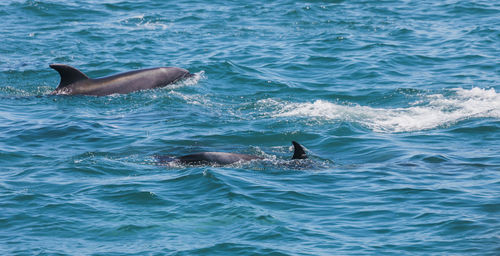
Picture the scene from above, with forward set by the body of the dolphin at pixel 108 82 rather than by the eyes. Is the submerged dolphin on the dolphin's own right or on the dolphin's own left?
on the dolphin's own right

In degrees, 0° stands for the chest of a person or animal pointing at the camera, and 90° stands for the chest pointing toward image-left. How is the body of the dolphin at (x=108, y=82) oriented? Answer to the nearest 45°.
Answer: approximately 270°
